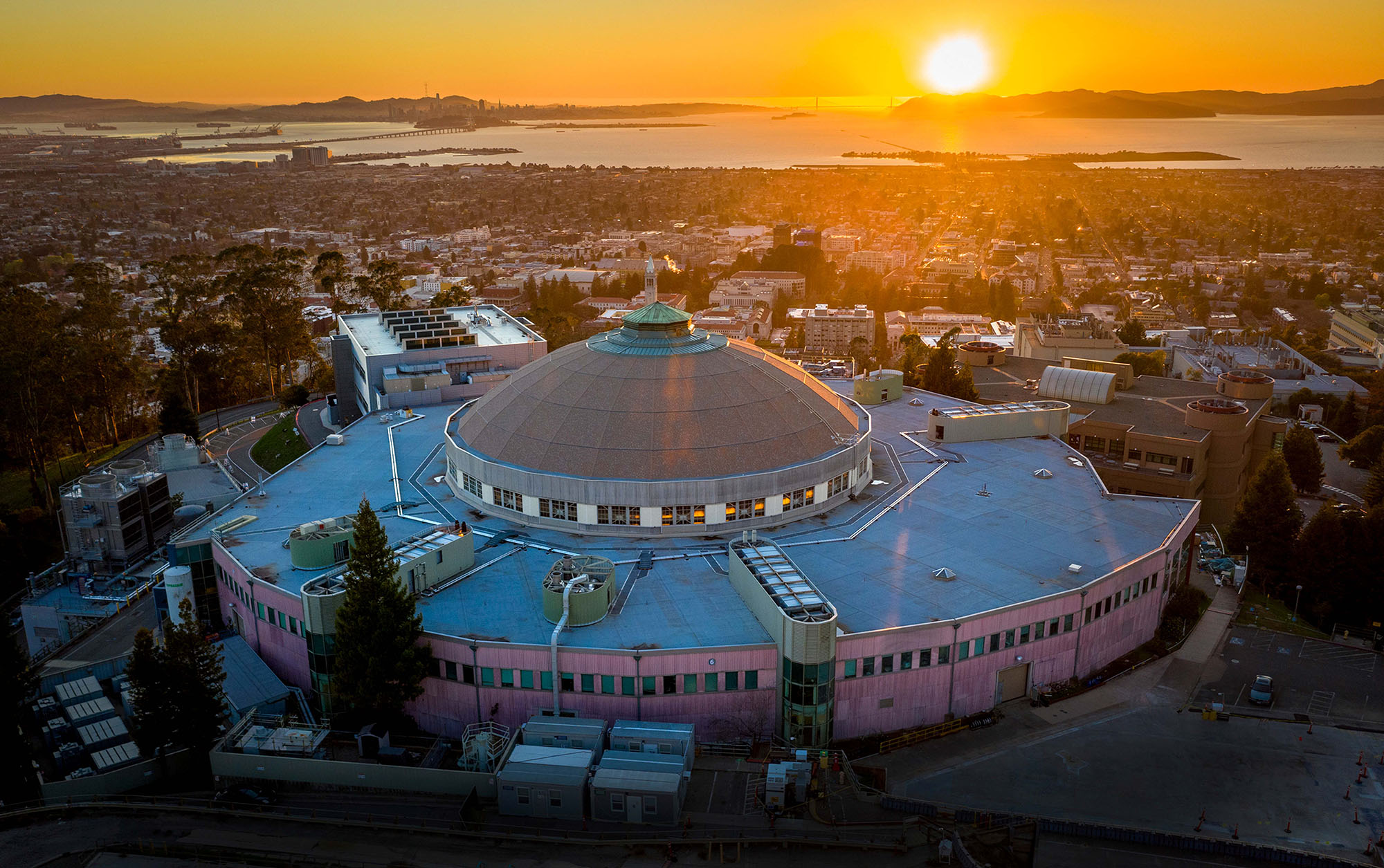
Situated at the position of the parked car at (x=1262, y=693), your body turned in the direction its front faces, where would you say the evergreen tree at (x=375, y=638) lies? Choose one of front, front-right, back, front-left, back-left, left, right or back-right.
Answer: front-right

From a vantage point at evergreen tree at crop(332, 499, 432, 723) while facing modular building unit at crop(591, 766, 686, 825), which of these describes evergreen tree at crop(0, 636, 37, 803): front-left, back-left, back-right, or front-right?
back-right

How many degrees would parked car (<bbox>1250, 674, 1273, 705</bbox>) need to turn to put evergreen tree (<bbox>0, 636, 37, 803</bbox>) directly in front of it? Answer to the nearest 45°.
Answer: approximately 45° to its right

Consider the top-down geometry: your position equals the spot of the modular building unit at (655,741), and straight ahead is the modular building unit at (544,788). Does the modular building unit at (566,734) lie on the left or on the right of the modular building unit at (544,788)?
right

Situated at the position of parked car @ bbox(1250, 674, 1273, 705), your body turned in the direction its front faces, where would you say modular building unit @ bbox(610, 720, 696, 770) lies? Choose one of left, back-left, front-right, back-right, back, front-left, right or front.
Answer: front-right

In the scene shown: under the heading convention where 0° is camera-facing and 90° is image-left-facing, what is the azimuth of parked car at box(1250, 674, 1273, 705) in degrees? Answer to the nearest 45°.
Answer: approximately 0°

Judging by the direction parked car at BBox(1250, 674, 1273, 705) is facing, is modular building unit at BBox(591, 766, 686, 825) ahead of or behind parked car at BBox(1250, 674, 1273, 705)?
ahead

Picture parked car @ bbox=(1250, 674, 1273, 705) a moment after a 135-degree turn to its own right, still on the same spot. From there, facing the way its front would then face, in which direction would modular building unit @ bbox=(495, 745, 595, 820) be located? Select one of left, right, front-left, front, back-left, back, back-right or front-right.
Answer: left

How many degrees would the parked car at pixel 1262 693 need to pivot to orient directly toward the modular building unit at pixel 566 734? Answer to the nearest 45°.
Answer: approximately 45° to its right
